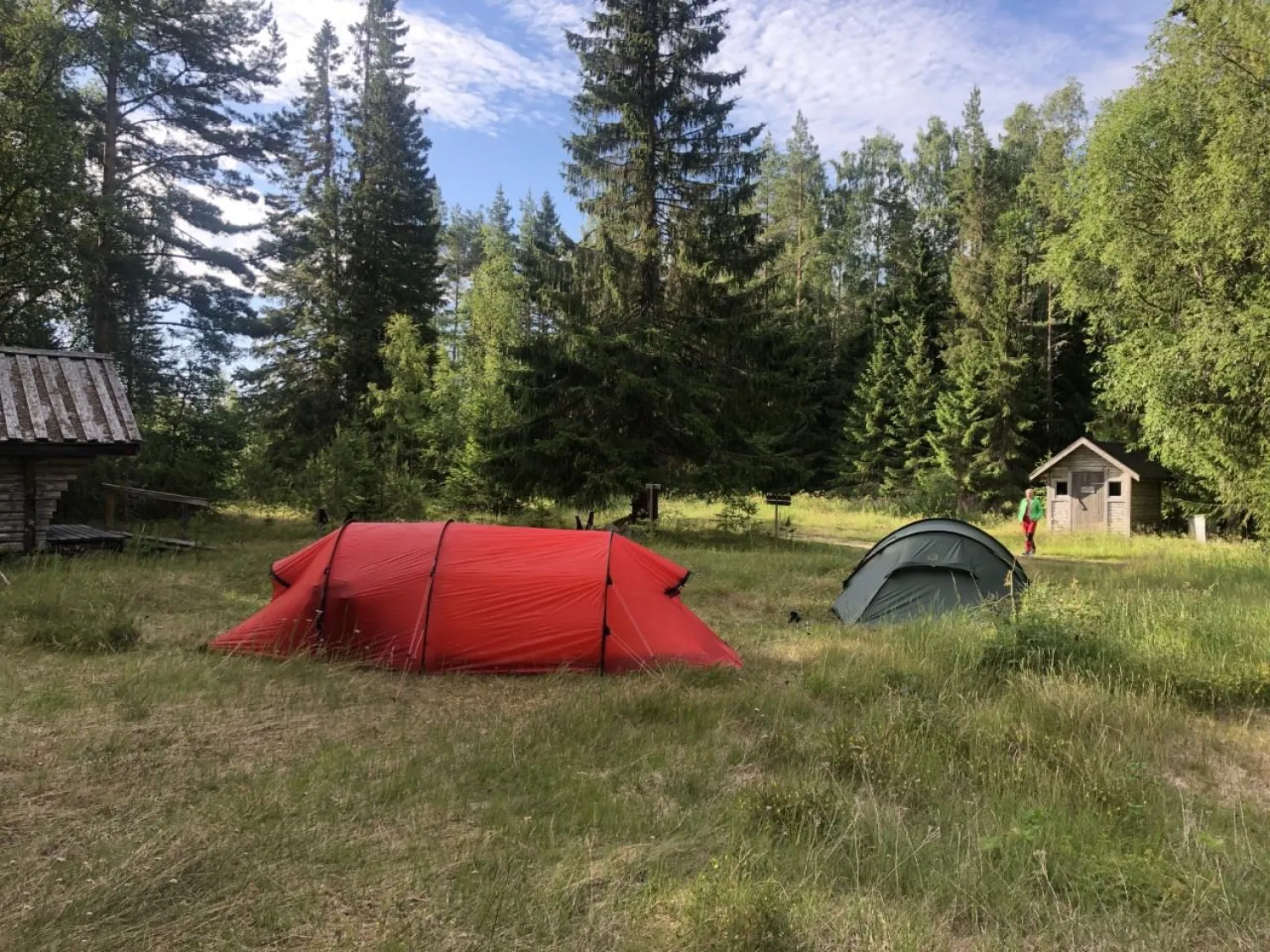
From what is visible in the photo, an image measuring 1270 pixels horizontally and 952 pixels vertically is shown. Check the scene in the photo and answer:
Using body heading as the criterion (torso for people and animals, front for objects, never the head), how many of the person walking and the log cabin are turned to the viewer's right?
1

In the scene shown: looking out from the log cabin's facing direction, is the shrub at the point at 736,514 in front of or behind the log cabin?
in front

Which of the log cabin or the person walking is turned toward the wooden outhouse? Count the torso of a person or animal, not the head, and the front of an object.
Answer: the log cabin

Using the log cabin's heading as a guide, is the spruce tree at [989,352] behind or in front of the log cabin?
in front

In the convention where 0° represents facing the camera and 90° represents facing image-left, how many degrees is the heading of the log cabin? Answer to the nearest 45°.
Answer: approximately 270°

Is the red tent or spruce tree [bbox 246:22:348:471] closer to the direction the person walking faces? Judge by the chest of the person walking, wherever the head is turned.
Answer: the red tent

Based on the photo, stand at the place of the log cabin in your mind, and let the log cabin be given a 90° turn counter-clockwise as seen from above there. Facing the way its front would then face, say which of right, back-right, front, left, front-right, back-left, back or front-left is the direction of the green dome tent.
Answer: back-right

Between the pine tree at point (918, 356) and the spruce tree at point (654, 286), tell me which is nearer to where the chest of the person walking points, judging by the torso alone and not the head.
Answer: the spruce tree

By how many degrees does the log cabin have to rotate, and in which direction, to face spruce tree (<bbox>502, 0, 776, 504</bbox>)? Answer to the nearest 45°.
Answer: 0° — it already faces it

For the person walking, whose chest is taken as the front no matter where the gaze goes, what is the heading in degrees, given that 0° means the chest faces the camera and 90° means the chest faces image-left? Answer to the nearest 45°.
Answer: approximately 0°

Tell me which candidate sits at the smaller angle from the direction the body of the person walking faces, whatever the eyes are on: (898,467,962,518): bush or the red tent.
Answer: the red tent

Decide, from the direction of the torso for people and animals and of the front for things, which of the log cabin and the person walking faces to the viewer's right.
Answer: the log cabin

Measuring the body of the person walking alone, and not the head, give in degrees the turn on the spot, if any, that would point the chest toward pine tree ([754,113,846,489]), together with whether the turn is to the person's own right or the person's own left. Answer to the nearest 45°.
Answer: approximately 135° to the person's own right

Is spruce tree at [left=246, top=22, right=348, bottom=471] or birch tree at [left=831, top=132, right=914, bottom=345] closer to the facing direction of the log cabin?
the birch tree

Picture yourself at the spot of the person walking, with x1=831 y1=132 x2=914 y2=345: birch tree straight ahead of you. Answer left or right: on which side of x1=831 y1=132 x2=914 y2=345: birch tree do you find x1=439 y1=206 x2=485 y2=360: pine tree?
left
